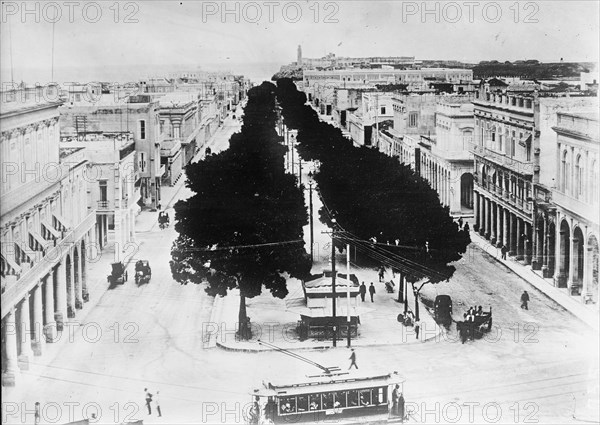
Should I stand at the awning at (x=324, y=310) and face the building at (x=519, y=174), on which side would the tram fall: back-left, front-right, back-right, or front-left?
back-right

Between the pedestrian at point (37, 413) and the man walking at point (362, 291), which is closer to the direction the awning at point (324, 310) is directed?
the pedestrian

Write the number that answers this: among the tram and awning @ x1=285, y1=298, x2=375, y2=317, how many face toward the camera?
1

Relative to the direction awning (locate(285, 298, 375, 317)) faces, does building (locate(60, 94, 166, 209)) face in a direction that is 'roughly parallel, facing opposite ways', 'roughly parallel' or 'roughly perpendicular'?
roughly perpendicular

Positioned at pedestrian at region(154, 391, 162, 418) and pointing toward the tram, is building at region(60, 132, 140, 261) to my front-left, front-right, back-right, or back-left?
back-left

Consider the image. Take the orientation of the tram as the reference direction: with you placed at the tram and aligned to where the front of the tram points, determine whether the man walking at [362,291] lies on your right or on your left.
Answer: on your left

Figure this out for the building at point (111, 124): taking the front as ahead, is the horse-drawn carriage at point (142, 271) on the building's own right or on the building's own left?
on the building's own right

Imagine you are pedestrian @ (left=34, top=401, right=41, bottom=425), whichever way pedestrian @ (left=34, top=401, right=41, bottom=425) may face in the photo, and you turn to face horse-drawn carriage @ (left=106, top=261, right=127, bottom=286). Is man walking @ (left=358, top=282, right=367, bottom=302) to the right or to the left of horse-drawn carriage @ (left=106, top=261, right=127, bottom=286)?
right

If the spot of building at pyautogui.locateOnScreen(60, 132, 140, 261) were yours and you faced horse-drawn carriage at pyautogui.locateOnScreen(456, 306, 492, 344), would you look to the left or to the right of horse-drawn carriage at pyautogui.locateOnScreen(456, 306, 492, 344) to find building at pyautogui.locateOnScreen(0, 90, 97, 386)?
right

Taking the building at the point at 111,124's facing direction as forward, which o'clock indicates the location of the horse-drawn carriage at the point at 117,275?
The horse-drawn carriage is roughly at 3 o'clock from the building.

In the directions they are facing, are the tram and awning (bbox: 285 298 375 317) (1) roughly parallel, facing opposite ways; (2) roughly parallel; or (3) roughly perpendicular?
roughly perpendicular

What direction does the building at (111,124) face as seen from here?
to the viewer's right

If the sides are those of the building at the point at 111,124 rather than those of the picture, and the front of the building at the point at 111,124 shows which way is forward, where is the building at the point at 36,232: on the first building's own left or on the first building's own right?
on the first building's own right
